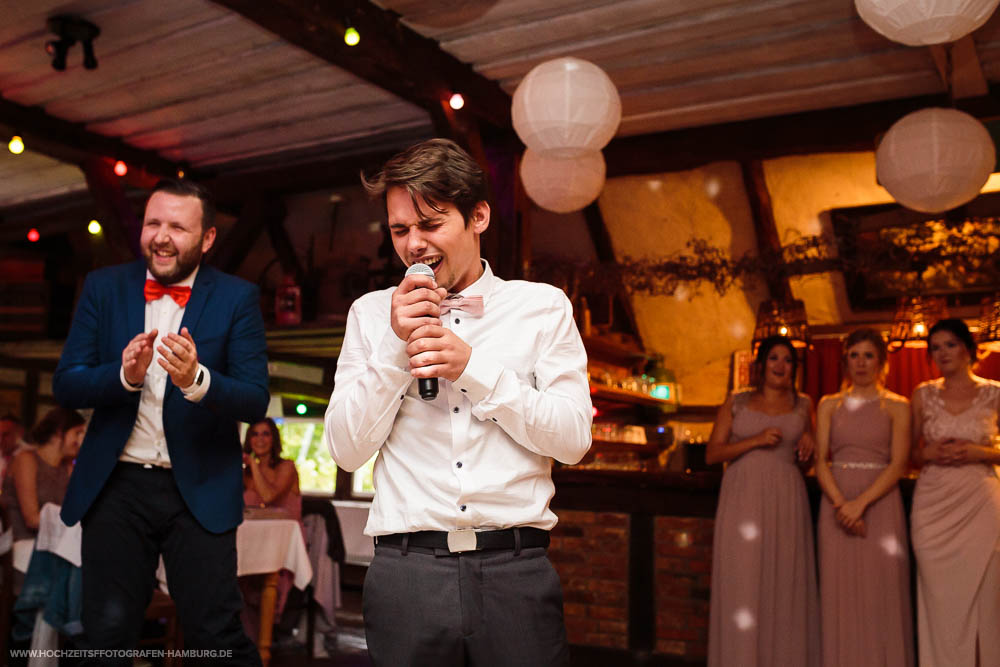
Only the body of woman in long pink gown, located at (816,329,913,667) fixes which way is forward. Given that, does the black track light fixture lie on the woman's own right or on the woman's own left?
on the woman's own right

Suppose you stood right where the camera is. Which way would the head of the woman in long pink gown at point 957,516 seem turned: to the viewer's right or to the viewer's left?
to the viewer's left

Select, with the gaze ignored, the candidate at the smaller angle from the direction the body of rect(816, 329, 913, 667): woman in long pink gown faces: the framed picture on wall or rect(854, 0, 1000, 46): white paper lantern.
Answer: the white paper lantern

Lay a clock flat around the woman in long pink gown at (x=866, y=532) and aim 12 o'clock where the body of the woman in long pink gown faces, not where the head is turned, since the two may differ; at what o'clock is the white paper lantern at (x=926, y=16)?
The white paper lantern is roughly at 12 o'clock from the woman in long pink gown.

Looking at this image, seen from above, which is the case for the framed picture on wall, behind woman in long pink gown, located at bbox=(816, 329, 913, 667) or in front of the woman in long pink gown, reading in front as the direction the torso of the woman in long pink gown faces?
behind

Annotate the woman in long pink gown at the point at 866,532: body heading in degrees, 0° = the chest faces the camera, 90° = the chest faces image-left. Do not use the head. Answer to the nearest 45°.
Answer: approximately 0°

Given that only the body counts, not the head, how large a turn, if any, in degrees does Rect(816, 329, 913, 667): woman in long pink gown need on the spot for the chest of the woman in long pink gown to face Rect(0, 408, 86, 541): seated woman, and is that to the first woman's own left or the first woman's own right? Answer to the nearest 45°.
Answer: approximately 90° to the first woman's own right

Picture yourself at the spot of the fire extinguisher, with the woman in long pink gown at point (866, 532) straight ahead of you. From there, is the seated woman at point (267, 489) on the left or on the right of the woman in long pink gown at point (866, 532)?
right

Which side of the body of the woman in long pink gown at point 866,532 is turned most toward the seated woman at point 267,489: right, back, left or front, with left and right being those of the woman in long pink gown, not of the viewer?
right

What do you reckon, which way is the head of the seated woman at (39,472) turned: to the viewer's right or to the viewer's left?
to the viewer's right
